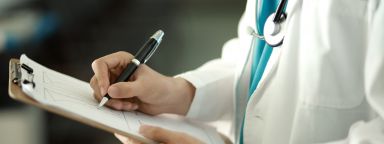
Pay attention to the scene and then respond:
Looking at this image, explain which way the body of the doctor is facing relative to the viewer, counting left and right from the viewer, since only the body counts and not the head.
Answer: facing the viewer and to the left of the viewer
